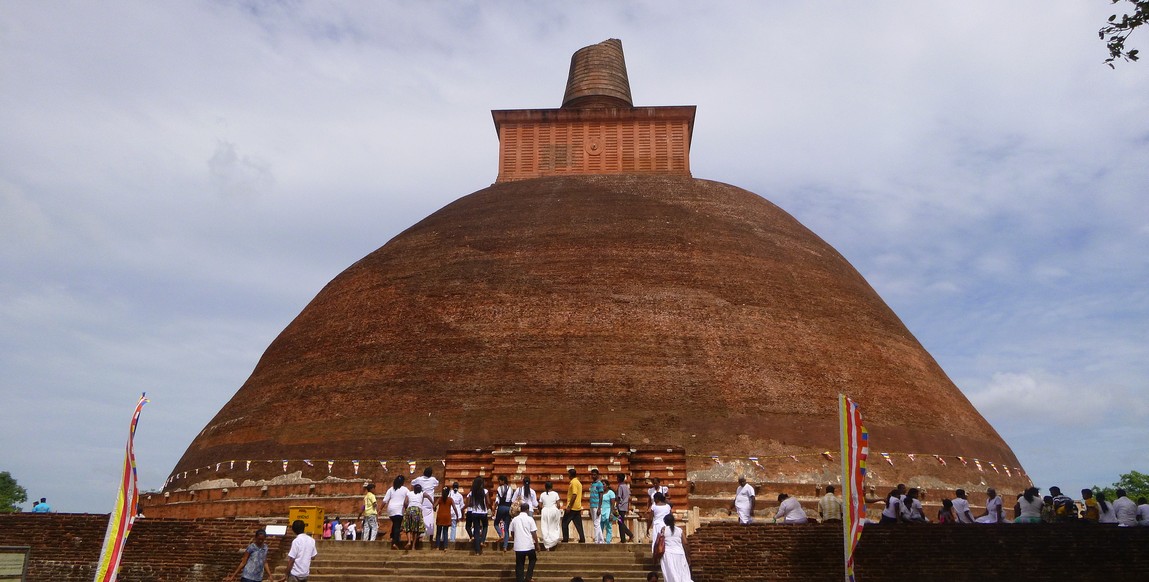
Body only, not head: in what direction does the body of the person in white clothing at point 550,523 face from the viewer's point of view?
away from the camera

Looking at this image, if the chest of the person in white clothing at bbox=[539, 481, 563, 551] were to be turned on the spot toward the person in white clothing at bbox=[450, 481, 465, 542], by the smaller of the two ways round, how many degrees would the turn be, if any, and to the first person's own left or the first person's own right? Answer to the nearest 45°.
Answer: approximately 45° to the first person's own left

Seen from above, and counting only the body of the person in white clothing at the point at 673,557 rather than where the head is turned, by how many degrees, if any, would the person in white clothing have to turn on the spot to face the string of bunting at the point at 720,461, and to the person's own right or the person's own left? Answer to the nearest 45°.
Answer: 0° — they already face it

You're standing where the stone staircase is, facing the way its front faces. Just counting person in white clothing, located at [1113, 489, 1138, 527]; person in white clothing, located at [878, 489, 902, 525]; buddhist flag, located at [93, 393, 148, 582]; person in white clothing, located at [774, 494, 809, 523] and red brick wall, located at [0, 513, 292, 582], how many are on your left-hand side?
3

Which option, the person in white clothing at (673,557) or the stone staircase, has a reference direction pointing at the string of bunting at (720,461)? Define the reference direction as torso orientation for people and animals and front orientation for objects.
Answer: the person in white clothing

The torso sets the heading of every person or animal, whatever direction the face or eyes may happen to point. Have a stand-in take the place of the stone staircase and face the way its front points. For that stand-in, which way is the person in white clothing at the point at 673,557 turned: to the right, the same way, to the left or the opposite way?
the opposite way

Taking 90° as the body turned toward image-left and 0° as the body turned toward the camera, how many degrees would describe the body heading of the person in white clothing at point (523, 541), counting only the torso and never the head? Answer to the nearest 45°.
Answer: approximately 180°

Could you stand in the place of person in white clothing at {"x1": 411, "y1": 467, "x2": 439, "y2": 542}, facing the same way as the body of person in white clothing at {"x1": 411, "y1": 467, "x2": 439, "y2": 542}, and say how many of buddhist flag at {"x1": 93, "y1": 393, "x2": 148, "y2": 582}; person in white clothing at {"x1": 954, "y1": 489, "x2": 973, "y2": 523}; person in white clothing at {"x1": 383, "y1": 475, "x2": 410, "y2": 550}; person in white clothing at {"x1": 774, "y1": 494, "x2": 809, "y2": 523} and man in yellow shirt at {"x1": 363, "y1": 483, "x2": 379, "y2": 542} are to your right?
2

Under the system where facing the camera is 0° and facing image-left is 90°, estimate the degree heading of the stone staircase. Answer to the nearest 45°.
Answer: approximately 0°

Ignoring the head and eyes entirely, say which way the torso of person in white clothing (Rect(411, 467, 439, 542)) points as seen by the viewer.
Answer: away from the camera

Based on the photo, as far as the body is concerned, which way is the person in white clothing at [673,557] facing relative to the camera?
away from the camera

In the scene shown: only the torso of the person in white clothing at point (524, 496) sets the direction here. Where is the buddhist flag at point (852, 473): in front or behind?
behind
